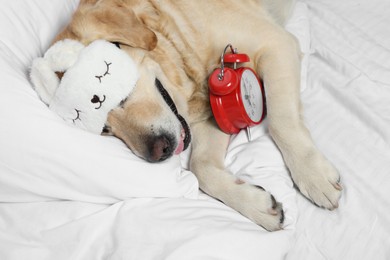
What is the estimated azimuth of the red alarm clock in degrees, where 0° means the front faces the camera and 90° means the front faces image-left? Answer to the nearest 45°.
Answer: approximately 315°

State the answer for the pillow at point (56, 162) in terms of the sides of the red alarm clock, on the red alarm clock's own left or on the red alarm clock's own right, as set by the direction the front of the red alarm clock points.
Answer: on the red alarm clock's own right
